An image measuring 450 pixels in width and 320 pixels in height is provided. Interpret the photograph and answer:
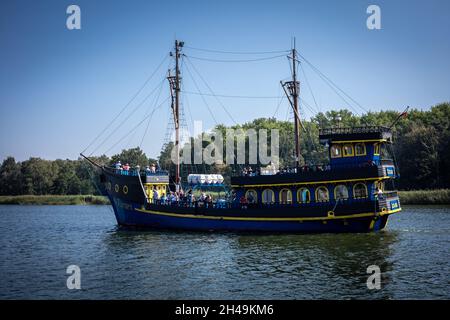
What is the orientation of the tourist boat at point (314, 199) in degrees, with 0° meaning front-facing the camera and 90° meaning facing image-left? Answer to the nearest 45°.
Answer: approximately 90°
